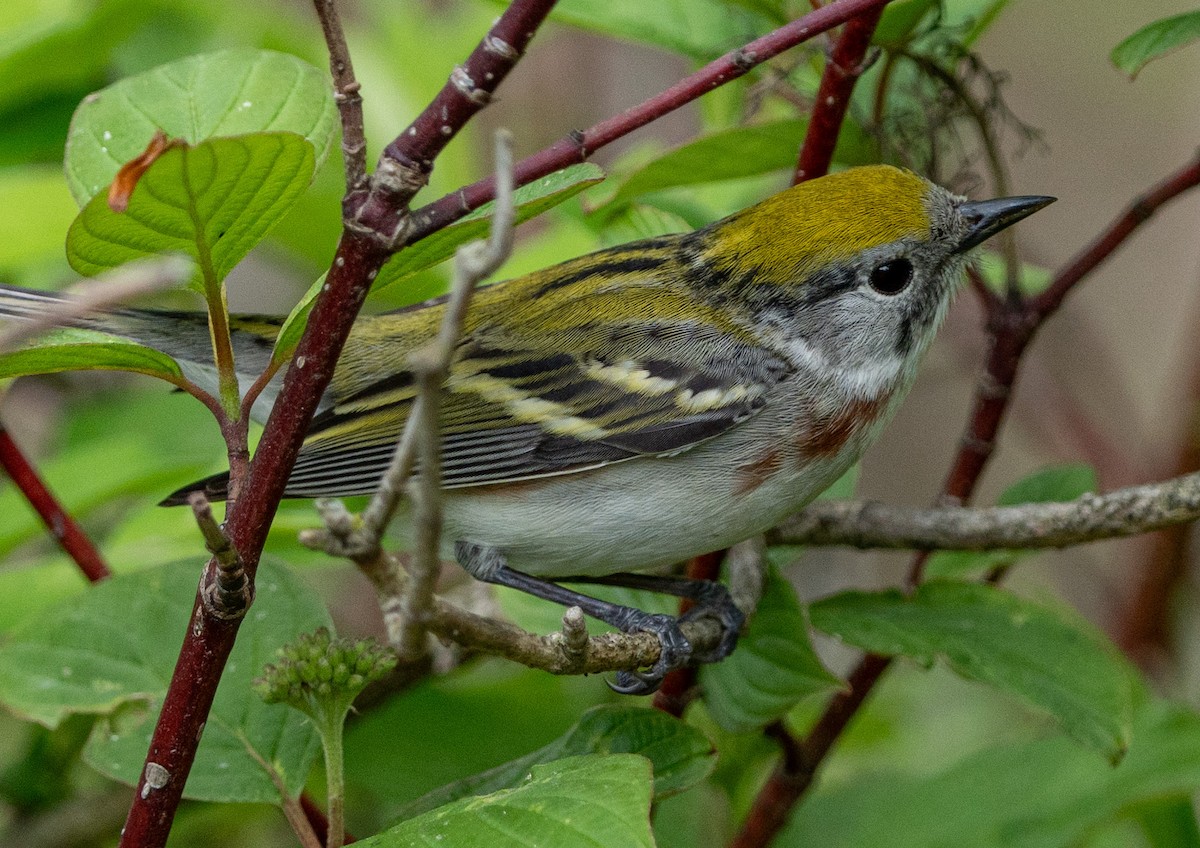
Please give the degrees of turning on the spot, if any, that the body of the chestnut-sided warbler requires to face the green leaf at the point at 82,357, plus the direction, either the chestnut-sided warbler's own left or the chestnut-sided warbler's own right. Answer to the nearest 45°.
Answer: approximately 135° to the chestnut-sided warbler's own right

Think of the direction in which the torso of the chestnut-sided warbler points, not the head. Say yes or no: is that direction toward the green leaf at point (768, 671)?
no

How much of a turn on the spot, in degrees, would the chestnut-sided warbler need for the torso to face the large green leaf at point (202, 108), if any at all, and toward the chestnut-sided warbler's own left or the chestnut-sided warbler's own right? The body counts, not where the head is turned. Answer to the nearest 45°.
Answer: approximately 135° to the chestnut-sided warbler's own right

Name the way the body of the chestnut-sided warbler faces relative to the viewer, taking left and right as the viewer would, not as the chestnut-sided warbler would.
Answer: facing to the right of the viewer

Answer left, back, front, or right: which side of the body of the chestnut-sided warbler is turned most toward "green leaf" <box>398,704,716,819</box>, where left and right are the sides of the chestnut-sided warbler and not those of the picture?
right

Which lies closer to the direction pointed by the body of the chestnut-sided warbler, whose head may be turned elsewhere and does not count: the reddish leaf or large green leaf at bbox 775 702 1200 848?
the large green leaf

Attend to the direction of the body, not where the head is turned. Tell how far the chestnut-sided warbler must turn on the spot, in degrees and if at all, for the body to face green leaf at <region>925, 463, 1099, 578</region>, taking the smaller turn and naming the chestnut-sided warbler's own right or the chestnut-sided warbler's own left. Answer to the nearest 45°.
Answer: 0° — it already faces it
